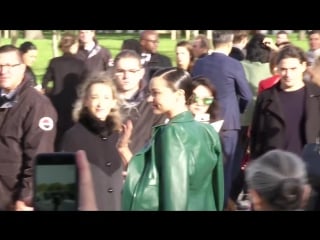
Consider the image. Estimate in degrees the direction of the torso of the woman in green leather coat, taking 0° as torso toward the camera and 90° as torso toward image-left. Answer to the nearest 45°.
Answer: approximately 135°

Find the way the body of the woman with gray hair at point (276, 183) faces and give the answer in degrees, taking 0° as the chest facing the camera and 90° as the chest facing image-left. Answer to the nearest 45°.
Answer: approximately 180°

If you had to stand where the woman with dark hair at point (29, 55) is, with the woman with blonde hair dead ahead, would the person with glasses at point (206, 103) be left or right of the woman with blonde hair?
left

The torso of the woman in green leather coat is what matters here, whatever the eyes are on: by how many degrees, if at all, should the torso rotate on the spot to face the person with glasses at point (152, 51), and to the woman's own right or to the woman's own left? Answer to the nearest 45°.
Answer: approximately 45° to the woman's own right

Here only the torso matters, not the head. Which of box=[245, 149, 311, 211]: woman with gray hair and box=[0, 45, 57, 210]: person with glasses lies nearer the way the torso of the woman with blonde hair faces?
the woman with gray hair

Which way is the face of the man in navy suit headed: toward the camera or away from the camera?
away from the camera

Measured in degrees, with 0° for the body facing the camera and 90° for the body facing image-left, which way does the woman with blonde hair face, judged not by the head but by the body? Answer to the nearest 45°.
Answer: approximately 0°

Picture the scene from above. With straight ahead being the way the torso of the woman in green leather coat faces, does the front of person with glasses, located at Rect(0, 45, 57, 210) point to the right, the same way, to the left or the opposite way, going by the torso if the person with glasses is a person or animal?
to the left

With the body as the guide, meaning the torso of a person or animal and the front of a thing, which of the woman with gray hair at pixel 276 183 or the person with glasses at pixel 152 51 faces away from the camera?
the woman with gray hair
